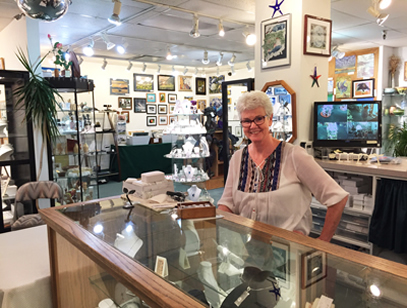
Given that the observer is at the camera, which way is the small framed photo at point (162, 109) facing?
facing the viewer

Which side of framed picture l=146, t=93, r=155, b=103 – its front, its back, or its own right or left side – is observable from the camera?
front

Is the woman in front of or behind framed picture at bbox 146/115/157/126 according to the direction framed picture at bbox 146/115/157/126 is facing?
in front

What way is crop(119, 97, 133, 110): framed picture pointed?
toward the camera

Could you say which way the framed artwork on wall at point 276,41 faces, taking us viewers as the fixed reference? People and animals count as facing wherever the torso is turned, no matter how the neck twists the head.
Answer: facing the viewer and to the left of the viewer

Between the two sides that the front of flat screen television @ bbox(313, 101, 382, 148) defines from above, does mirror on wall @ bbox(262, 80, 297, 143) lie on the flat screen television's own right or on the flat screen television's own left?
on the flat screen television's own right
